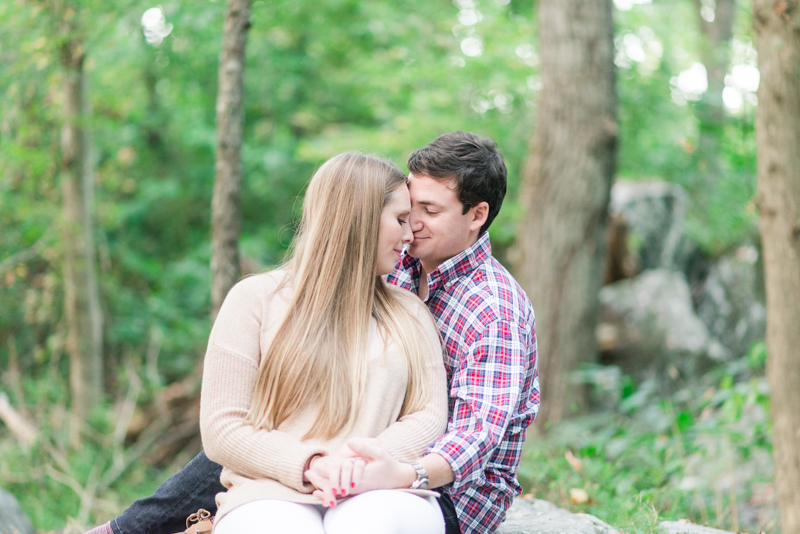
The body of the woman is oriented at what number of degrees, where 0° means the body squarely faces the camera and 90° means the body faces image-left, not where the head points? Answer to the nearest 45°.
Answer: approximately 0°

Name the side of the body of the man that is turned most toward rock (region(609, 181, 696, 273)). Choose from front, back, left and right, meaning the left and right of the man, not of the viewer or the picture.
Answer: back

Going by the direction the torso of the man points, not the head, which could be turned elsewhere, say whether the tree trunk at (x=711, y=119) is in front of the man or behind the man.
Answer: behind

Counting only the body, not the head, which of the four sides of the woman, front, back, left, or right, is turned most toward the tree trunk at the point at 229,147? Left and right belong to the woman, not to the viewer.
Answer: back

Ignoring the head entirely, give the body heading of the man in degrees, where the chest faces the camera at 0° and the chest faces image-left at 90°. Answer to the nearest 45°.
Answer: approximately 45°

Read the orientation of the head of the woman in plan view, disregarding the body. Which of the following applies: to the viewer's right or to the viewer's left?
to the viewer's right

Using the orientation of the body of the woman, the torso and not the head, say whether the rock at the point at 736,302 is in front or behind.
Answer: behind

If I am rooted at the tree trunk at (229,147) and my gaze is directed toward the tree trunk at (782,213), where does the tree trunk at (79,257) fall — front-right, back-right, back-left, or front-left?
back-left
